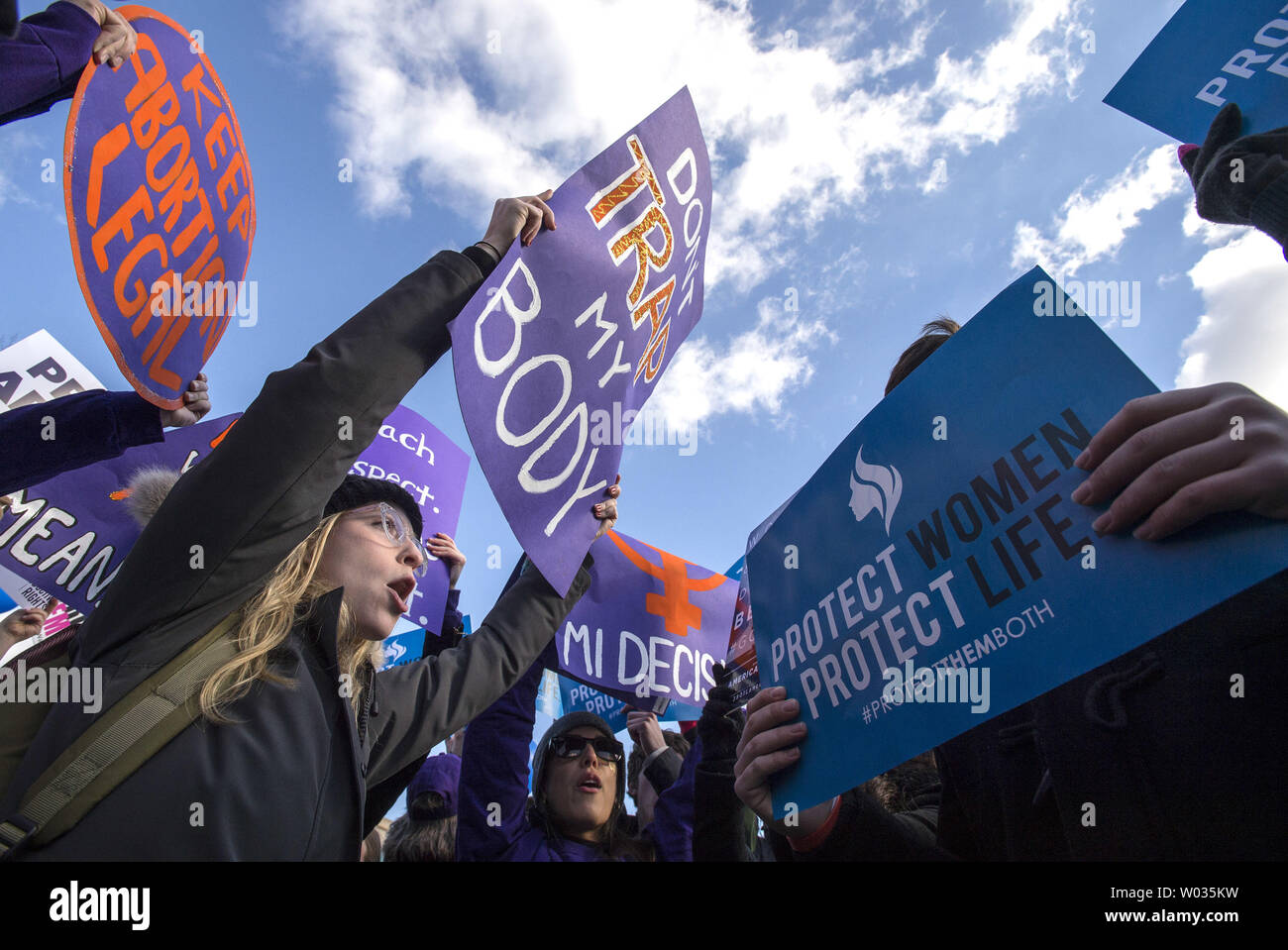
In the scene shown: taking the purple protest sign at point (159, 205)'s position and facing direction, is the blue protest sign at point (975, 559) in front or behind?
in front

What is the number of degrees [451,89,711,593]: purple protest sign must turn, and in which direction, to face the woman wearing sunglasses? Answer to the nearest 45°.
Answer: approximately 135° to its left

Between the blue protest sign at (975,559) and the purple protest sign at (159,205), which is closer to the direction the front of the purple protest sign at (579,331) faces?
the blue protest sign

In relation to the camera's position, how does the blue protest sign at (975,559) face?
facing the viewer and to the left of the viewer

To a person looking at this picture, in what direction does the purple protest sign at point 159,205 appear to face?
facing the viewer and to the right of the viewer

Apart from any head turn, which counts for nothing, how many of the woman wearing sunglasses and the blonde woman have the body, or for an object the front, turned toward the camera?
1

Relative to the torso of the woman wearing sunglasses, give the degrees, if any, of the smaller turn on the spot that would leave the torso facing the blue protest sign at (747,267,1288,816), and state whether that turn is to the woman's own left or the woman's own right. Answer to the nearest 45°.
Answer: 0° — they already face it

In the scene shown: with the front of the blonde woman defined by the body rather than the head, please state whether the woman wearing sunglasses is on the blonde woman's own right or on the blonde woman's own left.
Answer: on the blonde woman's own left

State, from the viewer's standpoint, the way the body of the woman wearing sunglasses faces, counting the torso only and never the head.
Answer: toward the camera

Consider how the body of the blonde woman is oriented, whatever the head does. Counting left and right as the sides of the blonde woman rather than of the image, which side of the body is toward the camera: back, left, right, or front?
right
